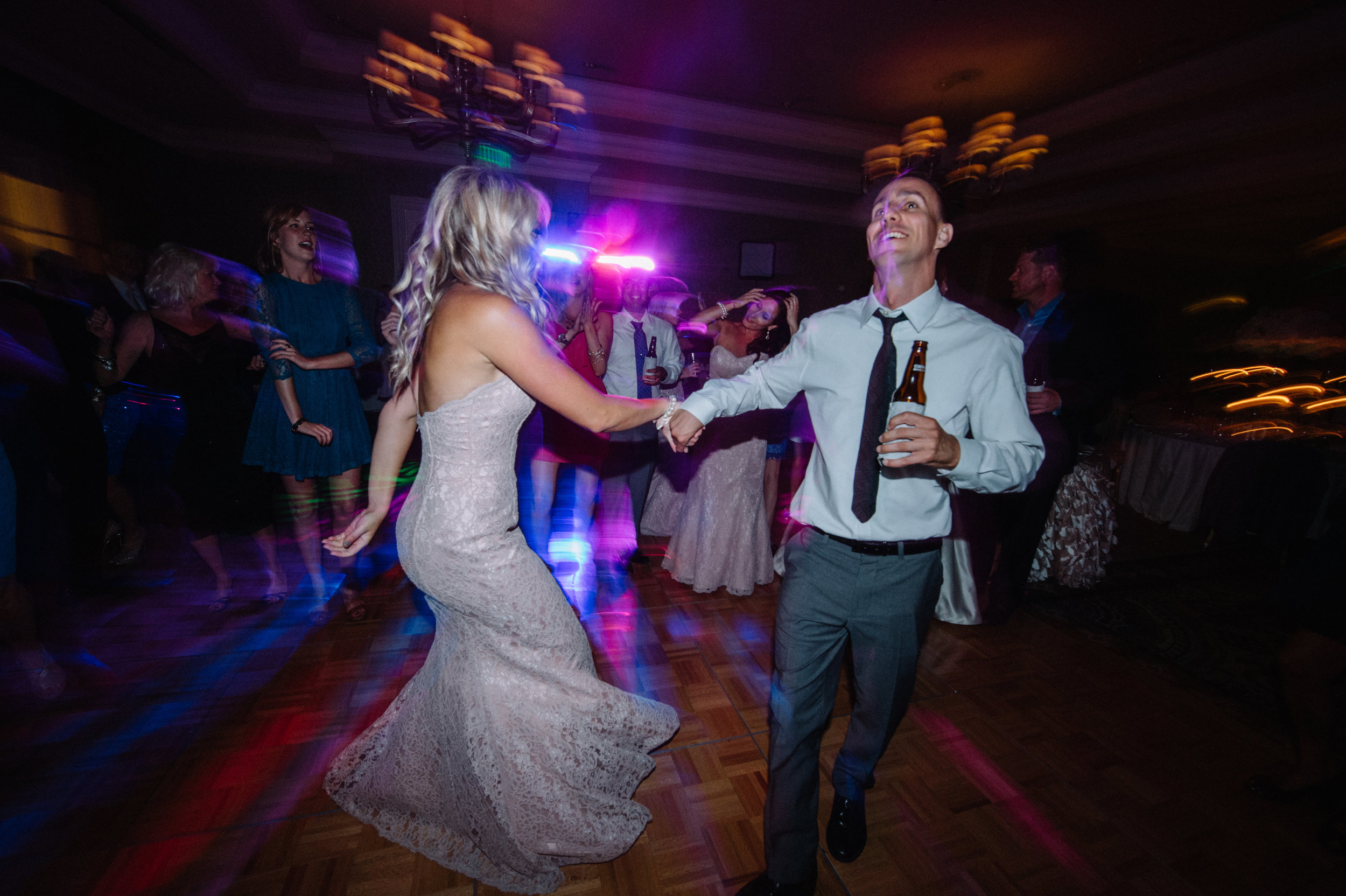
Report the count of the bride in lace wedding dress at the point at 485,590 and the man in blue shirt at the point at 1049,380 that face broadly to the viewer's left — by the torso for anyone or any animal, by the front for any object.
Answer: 1

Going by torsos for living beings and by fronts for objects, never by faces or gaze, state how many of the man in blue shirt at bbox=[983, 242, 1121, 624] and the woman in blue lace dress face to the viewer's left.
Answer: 1

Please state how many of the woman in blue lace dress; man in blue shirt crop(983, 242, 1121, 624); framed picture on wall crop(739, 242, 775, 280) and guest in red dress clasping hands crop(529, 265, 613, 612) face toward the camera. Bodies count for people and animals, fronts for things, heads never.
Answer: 3

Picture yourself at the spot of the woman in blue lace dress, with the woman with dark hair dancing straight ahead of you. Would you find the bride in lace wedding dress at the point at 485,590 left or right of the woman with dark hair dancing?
right

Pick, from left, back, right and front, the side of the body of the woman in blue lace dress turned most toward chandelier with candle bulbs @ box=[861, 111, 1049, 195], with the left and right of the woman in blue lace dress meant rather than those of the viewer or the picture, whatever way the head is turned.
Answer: left

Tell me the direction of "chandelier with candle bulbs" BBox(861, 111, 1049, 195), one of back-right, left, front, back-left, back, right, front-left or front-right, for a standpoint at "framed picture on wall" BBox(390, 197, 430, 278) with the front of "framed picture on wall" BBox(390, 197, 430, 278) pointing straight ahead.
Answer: front-left

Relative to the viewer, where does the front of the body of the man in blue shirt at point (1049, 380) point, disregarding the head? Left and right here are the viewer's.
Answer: facing to the left of the viewer

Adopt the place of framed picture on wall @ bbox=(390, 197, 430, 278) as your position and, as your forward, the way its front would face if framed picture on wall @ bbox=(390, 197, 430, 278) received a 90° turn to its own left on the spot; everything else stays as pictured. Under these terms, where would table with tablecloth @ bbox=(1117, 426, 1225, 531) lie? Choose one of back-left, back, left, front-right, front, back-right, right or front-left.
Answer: front-right

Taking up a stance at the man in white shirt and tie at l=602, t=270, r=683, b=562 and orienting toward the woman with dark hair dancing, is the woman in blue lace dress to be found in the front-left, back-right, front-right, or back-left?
back-right

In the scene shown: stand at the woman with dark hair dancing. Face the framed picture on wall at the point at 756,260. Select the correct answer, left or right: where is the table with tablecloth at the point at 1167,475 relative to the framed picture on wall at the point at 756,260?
right

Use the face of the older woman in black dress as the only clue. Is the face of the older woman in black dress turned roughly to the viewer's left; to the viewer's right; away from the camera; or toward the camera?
to the viewer's right

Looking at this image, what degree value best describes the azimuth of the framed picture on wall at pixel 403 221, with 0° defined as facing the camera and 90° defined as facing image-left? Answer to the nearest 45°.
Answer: approximately 0°

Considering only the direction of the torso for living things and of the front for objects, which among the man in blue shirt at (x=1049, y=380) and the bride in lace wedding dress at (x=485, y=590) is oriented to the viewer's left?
the man in blue shirt

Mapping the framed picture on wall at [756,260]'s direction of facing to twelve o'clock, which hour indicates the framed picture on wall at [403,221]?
the framed picture on wall at [403,221] is roughly at 2 o'clock from the framed picture on wall at [756,260].
